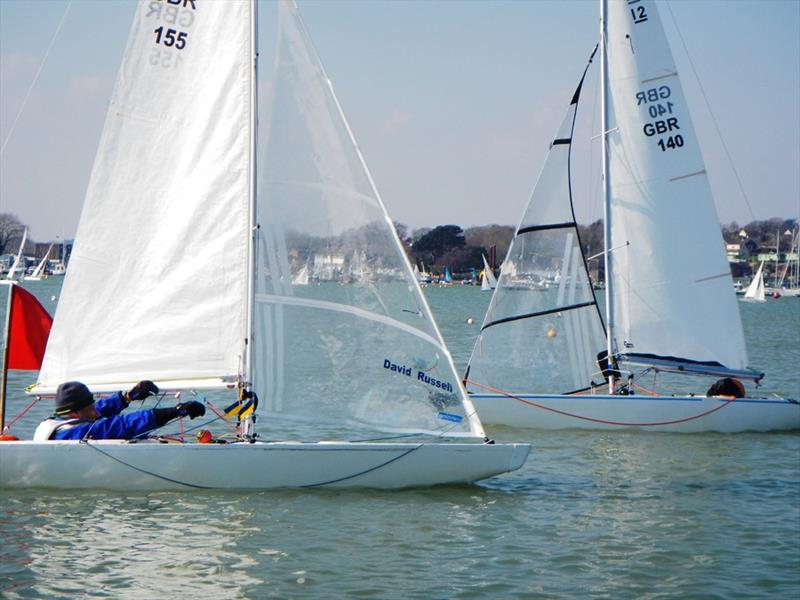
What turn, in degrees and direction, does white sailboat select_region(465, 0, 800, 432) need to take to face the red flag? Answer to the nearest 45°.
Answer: approximately 45° to its left

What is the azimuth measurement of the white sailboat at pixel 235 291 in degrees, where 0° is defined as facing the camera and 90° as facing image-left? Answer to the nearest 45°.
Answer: approximately 270°

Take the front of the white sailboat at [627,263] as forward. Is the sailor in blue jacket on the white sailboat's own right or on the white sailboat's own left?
on the white sailboat's own left

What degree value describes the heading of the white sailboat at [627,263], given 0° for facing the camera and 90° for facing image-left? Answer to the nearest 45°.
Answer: approximately 90°

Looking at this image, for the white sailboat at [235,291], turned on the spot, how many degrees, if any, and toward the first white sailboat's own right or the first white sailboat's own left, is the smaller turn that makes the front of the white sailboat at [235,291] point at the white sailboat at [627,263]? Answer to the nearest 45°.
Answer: approximately 45° to the first white sailboat's own left

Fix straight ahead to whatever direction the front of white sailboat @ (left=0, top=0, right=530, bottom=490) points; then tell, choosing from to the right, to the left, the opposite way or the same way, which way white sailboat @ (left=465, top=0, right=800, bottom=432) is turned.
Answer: the opposite way

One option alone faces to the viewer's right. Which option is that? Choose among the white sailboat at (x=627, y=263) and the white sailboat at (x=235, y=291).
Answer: the white sailboat at (x=235, y=291)

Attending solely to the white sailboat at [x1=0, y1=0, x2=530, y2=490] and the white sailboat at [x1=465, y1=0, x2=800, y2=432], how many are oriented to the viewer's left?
1
